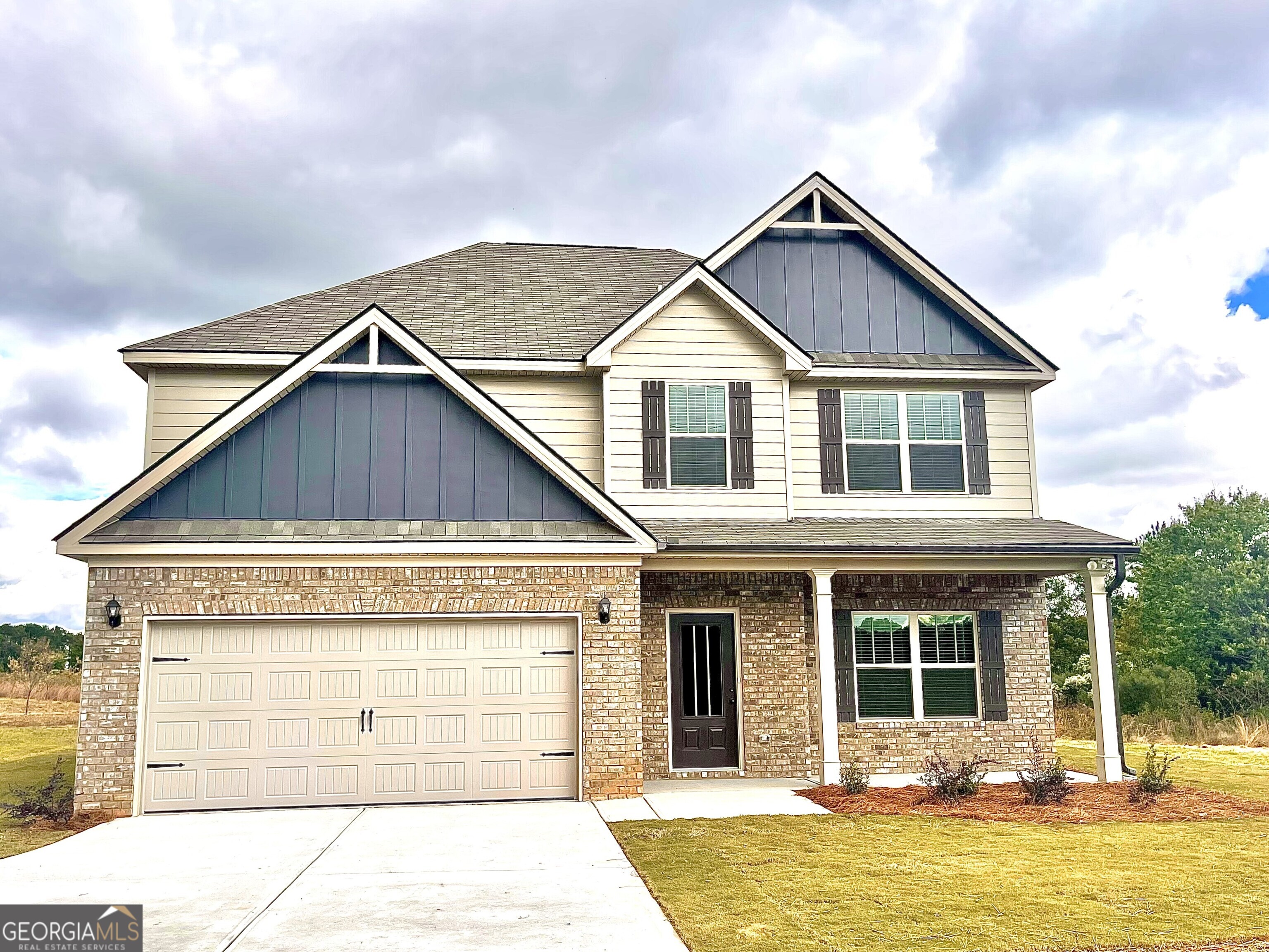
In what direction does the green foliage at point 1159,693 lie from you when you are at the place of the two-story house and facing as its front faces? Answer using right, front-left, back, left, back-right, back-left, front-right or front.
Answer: back-left

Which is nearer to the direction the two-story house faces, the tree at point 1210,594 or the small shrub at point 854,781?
the small shrub

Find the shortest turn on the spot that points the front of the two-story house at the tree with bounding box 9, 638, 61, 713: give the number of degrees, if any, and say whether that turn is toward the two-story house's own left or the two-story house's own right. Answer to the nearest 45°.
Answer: approximately 135° to the two-story house's own right

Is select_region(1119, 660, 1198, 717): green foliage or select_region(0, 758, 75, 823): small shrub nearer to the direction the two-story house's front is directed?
the small shrub

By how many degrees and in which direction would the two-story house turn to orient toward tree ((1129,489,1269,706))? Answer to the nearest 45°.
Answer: approximately 135° to its left

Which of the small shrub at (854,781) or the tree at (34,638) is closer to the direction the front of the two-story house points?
the small shrub

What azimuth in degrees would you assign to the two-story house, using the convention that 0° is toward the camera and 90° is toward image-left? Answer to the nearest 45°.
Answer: approximately 0°

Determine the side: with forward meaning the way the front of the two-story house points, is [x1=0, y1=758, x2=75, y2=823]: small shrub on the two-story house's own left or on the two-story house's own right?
on the two-story house's own right

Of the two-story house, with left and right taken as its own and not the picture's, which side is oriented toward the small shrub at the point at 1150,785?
left
